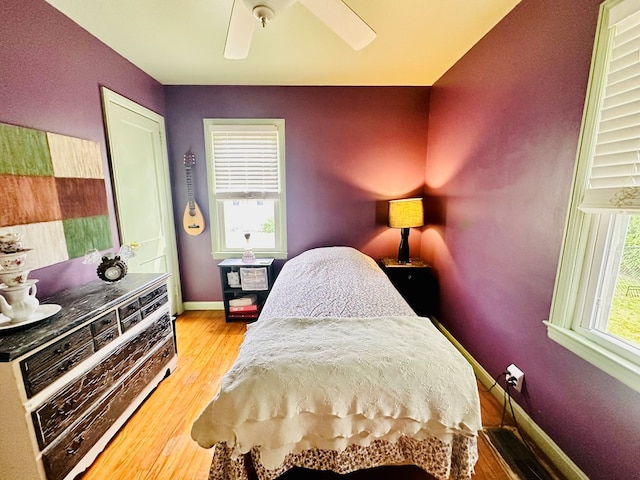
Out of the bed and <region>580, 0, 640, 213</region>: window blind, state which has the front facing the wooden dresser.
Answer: the window blind

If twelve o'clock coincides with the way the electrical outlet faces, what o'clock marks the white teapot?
The white teapot is roughly at 12 o'clock from the electrical outlet.

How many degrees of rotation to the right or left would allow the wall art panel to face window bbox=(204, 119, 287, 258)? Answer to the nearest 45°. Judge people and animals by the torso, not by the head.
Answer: approximately 45° to its left

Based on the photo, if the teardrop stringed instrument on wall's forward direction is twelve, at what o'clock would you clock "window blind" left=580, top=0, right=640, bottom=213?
The window blind is roughly at 11 o'clock from the teardrop stringed instrument on wall.

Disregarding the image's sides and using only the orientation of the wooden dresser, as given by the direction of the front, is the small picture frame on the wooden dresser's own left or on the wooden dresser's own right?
on the wooden dresser's own left

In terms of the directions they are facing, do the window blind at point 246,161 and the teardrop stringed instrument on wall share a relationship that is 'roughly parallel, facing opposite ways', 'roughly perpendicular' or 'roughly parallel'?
roughly parallel

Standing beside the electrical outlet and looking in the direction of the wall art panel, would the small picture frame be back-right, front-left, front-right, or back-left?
front-right

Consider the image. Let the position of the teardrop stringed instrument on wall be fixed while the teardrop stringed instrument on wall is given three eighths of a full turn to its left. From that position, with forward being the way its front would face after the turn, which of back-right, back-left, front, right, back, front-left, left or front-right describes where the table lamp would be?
right

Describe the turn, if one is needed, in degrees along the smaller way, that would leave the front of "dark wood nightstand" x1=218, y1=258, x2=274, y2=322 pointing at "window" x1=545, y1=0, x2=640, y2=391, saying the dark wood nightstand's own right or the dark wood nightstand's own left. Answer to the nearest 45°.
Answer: approximately 45° to the dark wood nightstand's own left

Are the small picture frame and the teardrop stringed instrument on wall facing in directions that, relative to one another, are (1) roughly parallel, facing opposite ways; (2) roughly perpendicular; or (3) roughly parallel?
roughly parallel

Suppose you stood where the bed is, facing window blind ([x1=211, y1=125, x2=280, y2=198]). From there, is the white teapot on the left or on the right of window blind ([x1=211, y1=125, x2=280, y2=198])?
left

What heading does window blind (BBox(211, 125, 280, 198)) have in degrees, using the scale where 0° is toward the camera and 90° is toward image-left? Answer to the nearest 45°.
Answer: approximately 0°

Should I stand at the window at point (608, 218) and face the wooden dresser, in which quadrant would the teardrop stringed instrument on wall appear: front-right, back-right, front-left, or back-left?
front-right

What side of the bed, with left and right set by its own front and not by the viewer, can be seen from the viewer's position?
front

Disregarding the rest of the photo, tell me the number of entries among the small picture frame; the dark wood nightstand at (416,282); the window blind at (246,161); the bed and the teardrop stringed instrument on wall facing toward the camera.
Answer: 5

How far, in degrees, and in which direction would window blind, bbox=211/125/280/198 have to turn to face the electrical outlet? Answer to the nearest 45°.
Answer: approximately 45° to its left

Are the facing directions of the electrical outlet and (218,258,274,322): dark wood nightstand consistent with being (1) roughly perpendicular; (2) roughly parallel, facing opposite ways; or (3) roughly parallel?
roughly perpendicular

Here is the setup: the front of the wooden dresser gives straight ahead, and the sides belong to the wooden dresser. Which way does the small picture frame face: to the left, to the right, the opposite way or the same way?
to the right

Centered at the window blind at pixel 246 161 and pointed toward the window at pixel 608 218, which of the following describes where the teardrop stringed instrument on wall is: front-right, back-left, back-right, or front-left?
back-right

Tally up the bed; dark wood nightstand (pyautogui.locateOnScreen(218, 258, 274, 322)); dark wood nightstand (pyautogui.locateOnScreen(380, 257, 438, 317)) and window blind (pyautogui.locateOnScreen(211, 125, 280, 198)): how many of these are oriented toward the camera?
4
